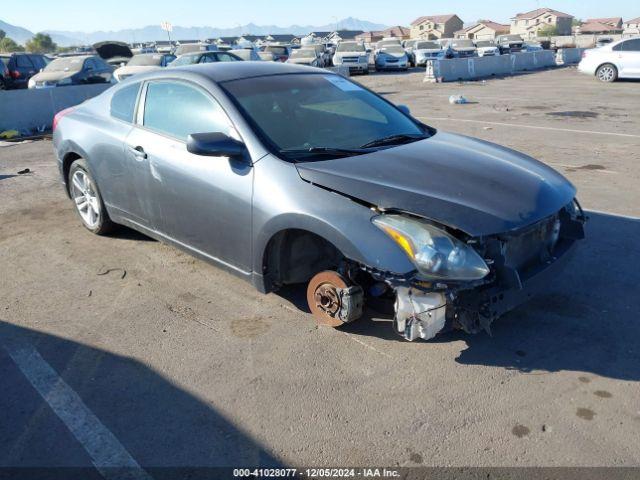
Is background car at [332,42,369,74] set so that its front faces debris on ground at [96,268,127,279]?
yes

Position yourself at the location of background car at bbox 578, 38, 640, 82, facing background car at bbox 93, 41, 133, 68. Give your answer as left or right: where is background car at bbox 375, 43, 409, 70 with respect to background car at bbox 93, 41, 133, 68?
right

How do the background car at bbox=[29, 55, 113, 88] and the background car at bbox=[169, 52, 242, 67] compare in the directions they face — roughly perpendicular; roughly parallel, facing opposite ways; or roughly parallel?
roughly parallel

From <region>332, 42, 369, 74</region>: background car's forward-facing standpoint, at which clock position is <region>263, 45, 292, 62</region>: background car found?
<region>263, 45, 292, 62</region>: background car is roughly at 4 o'clock from <region>332, 42, 369, 74</region>: background car.

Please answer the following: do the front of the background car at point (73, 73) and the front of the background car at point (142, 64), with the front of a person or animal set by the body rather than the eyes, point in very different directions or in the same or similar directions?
same or similar directions

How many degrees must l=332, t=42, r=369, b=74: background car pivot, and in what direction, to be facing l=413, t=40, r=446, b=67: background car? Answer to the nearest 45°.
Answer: approximately 135° to its left

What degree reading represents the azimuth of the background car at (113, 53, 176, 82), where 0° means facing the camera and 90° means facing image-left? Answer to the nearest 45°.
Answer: approximately 45°

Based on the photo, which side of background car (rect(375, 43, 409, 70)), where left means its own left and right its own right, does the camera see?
front

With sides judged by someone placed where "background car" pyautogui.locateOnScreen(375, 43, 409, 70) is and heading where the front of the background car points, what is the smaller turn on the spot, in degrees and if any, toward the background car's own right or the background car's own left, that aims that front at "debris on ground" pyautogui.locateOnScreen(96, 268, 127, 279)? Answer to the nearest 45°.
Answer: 0° — it already faces it

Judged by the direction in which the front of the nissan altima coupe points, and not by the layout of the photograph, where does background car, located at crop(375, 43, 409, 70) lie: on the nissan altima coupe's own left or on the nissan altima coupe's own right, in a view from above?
on the nissan altima coupe's own left

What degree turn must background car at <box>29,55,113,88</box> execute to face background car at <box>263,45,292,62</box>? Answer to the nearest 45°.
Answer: approximately 180°

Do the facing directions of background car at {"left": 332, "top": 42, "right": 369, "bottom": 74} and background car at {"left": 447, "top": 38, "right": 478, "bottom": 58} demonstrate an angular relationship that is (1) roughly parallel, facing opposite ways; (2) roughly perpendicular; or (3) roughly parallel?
roughly parallel

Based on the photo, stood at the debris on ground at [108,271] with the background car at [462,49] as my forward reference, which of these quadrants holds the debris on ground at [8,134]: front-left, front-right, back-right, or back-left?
front-left

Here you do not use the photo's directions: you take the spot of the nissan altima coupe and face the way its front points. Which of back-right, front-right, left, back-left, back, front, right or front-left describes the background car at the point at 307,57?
back-left

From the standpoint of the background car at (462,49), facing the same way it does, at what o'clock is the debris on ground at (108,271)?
The debris on ground is roughly at 12 o'clock from the background car.

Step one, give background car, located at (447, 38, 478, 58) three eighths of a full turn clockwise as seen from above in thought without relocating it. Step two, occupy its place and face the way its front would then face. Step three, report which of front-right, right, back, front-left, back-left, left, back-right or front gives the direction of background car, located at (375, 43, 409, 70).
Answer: left

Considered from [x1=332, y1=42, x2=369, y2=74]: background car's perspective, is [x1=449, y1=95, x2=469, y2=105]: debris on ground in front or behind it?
in front
